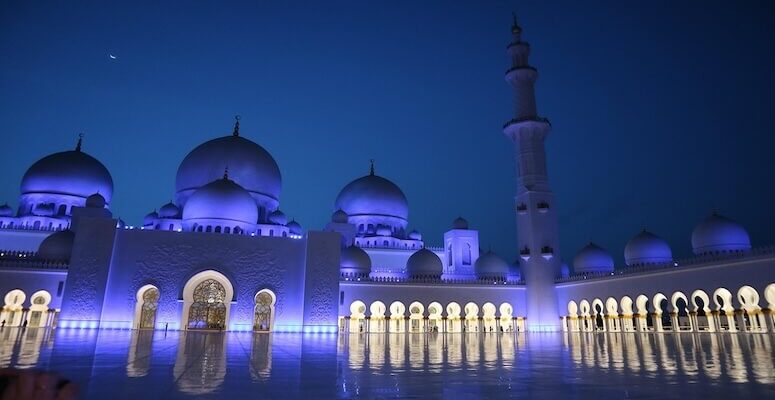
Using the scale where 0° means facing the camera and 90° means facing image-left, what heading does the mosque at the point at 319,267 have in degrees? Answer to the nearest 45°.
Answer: approximately 0°
